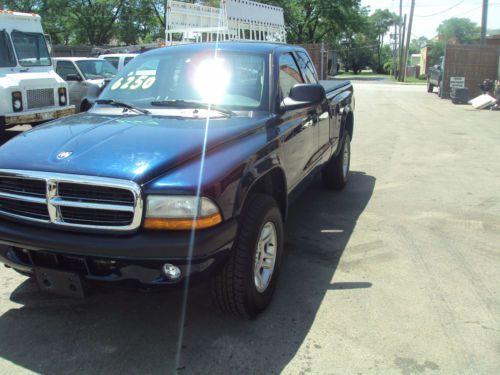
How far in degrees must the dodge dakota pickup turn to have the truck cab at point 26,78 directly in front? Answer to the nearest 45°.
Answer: approximately 135° to its right

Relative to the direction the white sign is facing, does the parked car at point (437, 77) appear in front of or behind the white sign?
behind

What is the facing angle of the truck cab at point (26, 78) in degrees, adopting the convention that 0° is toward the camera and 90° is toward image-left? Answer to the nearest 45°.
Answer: approximately 315°

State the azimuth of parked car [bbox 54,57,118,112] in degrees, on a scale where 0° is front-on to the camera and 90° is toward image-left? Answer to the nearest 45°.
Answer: approximately 315°

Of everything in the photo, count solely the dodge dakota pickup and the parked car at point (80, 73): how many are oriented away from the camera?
0

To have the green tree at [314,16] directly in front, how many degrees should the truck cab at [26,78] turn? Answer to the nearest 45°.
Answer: approximately 90° to its left

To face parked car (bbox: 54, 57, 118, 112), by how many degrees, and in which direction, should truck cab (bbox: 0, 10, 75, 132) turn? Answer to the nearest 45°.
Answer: approximately 135° to its left
